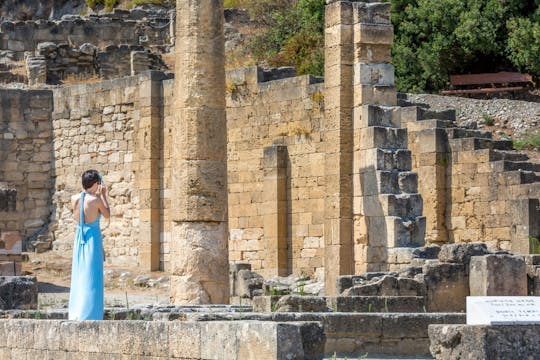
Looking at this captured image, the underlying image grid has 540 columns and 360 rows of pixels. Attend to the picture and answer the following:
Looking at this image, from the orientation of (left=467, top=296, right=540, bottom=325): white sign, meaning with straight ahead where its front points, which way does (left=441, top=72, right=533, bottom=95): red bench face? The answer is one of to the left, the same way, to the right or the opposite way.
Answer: the same way

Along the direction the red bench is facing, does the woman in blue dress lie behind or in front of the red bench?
in front

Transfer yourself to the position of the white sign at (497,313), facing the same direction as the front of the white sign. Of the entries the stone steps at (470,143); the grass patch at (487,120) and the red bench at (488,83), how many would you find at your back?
3

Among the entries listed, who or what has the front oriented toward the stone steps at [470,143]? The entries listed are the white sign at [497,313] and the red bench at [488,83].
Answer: the red bench

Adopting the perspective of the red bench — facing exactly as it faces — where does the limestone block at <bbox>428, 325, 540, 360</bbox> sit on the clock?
The limestone block is roughly at 12 o'clock from the red bench.

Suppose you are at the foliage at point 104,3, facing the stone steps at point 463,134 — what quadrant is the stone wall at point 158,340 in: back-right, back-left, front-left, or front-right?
front-right

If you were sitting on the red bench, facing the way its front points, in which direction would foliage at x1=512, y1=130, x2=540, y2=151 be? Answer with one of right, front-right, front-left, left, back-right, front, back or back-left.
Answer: front

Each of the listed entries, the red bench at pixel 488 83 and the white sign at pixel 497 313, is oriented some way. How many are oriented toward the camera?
2

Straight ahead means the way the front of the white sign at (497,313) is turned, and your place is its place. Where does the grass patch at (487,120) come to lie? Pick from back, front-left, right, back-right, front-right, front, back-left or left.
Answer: back

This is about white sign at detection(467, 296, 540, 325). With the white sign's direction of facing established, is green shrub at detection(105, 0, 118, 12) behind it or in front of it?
behind

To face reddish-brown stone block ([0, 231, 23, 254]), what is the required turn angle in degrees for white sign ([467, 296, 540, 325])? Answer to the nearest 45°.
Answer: approximately 135° to its right

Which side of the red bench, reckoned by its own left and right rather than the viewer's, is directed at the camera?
front

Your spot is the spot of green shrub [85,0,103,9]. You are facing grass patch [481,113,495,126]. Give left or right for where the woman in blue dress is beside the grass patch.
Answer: right
